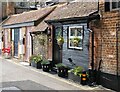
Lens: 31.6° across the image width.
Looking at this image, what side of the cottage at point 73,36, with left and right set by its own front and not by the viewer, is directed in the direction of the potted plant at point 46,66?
right

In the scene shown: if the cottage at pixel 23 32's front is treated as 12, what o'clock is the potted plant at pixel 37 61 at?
The potted plant is roughly at 10 o'clock from the cottage.

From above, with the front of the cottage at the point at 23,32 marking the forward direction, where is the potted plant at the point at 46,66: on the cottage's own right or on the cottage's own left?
on the cottage's own left

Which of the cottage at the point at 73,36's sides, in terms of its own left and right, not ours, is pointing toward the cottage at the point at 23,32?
right

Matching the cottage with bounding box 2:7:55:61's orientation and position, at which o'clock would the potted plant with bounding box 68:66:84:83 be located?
The potted plant is roughly at 10 o'clock from the cottage.

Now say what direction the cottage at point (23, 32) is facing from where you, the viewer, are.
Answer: facing the viewer and to the left of the viewer

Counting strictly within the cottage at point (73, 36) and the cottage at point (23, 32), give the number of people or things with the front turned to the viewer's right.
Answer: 0

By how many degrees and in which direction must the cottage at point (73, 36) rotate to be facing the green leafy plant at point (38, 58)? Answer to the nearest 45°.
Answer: approximately 90° to its right

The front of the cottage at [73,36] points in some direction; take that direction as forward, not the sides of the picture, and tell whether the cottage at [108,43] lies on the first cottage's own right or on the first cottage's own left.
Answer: on the first cottage's own left

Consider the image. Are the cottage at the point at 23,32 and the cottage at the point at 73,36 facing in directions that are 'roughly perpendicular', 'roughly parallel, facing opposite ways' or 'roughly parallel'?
roughly parallel
